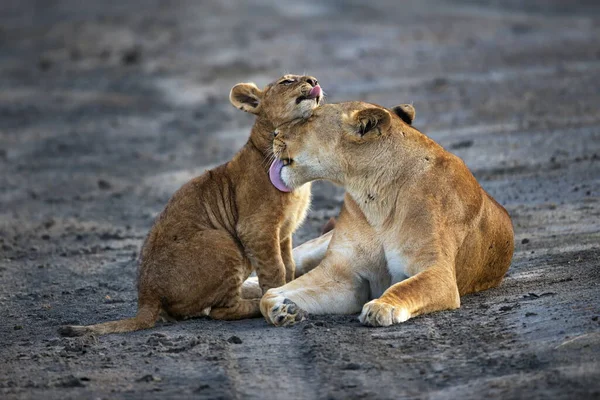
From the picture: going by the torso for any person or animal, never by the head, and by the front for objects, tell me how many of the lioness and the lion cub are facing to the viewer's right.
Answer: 1

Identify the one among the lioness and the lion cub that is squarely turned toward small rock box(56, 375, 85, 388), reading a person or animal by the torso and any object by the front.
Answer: the lioness

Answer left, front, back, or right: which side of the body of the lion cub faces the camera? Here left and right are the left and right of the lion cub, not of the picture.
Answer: right

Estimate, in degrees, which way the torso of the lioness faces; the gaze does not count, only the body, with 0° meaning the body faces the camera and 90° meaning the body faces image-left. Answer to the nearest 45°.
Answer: approximately 45°

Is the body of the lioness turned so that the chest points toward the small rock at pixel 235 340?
yes

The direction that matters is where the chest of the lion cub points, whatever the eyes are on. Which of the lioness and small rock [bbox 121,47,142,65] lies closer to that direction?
the lioness

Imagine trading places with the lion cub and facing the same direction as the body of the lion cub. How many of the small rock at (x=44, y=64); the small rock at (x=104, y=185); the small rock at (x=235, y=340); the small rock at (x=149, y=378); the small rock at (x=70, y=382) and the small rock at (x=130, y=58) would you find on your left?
3

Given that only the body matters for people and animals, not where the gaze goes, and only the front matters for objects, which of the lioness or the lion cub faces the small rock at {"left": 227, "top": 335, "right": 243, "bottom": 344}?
the lioness

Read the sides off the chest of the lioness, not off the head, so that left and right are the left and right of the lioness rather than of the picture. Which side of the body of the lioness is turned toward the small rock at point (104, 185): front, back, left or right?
right

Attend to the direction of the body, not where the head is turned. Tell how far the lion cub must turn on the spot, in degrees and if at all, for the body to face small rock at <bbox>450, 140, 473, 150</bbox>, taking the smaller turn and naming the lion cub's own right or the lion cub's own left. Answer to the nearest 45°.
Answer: approximately 45° to the lion cub's own left

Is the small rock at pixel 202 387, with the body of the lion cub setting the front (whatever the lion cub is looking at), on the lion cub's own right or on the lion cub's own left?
on the lion cub's own right

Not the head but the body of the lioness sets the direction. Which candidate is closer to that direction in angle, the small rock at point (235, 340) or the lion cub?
the small rock

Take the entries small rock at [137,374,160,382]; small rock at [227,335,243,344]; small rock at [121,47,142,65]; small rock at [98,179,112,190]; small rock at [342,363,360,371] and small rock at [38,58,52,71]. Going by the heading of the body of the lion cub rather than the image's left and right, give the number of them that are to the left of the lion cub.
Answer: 3

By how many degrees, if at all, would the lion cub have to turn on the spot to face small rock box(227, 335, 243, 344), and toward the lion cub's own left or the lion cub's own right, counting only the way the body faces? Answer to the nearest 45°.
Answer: approximately 90° to the lion cub's own right

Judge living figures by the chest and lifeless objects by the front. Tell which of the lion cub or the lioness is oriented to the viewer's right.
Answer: the lion cub

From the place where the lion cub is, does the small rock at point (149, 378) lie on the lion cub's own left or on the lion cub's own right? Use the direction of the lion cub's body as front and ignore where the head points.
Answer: on the lion cub's own right
